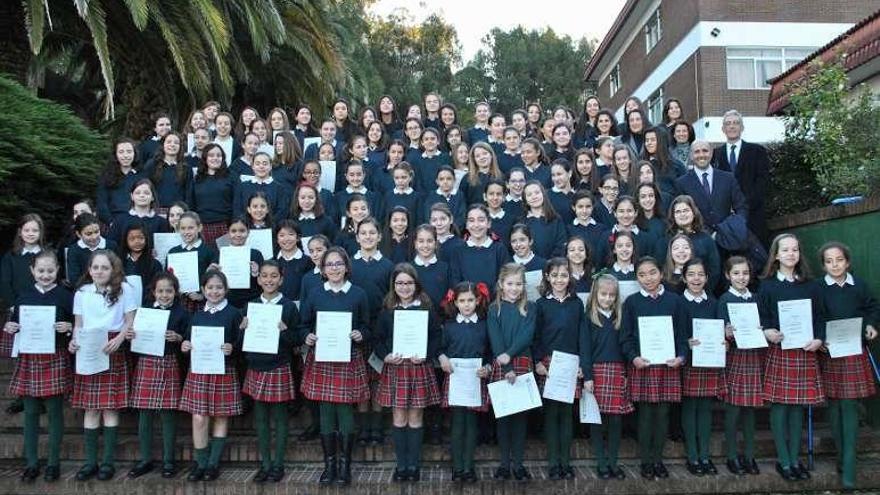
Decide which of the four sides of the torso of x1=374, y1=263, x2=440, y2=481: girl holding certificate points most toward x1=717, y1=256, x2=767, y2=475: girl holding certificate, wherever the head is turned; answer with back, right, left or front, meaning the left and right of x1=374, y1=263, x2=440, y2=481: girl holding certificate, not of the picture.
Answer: left

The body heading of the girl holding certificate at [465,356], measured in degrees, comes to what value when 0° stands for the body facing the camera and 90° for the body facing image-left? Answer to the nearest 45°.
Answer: approximately 0°

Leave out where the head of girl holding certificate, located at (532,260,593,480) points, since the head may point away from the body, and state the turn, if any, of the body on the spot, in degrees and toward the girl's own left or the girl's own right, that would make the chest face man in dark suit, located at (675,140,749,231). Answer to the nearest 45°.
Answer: approximately 135° to the girl's own left

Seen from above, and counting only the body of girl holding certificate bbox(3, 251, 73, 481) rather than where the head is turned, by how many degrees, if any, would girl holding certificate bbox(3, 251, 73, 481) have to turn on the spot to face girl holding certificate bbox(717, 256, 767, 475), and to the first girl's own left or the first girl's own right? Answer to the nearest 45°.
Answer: approximately 45° to the first girl's own left

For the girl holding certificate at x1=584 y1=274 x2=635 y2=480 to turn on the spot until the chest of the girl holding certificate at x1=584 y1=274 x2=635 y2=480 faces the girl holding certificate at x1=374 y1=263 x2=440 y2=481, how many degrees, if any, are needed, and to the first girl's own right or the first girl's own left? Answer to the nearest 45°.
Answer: approximately 90° to the first girl's own right

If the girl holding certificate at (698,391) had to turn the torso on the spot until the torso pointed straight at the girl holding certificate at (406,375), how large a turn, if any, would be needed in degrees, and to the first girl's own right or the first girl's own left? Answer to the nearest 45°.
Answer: approximately 45° to the first girl's own right

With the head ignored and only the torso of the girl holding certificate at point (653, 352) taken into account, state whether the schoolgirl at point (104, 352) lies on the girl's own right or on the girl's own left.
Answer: on the girl's own right

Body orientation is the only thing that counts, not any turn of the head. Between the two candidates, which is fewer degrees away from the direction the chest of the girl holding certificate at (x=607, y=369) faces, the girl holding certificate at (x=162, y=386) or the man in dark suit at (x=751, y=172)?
the girl holding certificate

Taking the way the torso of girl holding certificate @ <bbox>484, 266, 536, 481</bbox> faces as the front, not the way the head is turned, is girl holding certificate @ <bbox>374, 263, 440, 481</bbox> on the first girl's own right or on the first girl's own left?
on the first girl's own right

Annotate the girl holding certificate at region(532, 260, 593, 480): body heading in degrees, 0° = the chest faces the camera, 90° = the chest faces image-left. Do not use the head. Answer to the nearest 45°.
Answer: approximately 0°

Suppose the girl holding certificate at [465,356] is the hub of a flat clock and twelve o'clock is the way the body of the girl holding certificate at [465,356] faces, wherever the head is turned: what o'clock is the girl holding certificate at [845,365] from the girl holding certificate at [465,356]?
the girl holding certificate at [845,365] is roughly at 9 o'clock from the girl holding certificate at [465,356].
